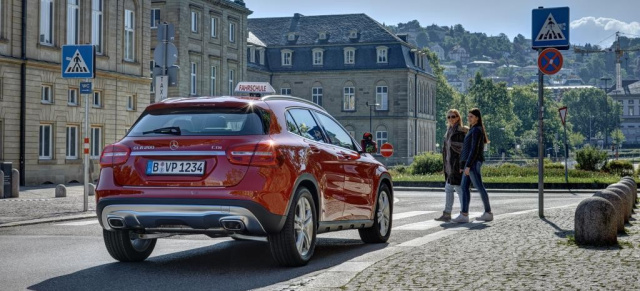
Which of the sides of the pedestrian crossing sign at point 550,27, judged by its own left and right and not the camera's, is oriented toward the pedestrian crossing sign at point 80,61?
right

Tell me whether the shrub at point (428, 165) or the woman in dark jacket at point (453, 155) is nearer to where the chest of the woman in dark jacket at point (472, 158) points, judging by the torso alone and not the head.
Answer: the woman in dark jacket

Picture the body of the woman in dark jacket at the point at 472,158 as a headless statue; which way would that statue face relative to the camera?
to the viewer's left

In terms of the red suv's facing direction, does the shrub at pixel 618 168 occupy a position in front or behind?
in front

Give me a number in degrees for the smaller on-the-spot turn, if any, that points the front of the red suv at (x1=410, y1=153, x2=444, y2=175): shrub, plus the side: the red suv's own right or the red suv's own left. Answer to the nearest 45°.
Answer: approximately 45° to the red suv's own left

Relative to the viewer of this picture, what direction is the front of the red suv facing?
facing away from the viewer and to the right of the viewer

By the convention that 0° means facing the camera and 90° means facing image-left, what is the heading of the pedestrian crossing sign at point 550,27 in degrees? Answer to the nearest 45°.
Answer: approximately 0°

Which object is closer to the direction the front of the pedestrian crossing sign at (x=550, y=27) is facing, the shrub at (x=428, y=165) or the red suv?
the red suv
